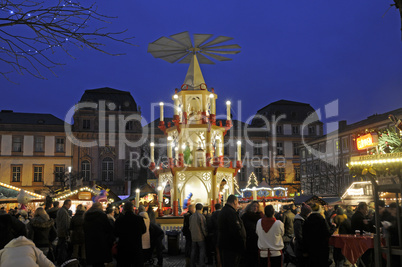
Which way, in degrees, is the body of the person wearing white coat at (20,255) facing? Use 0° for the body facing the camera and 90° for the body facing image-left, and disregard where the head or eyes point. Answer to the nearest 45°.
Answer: approximately 180°

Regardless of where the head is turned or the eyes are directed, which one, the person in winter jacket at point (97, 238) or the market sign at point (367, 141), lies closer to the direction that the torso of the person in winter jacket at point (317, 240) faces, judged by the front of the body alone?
the market sign

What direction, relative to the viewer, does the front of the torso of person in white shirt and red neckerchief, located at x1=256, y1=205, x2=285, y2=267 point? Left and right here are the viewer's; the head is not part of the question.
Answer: facing away from the viewer

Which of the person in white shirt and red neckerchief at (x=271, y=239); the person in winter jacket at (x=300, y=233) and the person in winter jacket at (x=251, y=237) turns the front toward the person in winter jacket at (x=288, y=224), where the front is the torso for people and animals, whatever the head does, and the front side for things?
the person in white shirt and red neckerchief at (x=271, y=239)

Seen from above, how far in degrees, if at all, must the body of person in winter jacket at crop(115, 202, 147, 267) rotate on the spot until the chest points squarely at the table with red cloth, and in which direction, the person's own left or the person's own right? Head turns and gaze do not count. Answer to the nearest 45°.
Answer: approximately 90° to the person's own right

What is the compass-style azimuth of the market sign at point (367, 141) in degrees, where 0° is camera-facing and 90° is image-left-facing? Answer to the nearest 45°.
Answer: approximately 45°

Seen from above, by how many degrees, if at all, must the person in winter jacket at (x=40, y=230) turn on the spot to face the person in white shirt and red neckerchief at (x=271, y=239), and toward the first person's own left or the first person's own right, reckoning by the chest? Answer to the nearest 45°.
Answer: approximately 135° to the first person's own right

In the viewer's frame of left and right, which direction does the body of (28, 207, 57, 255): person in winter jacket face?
facing away from the viewer

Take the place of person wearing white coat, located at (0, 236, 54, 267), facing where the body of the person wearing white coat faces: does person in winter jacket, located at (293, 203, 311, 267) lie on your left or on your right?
on your right

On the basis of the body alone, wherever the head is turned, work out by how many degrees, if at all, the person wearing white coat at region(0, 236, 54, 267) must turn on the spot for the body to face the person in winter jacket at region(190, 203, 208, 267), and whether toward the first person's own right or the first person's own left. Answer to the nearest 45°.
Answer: approximately 45° to the first person's own right
